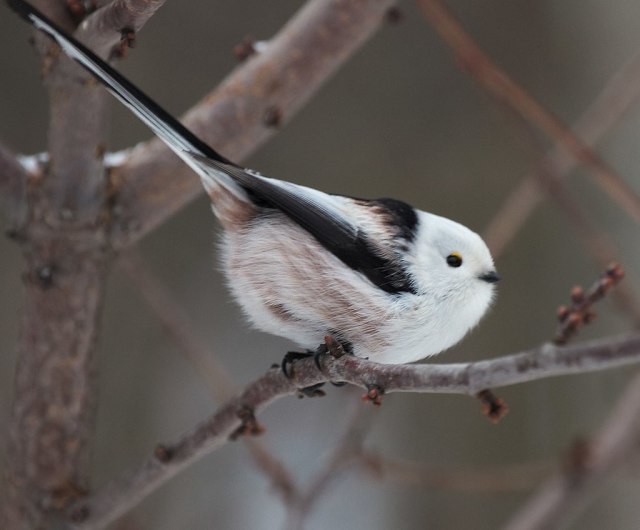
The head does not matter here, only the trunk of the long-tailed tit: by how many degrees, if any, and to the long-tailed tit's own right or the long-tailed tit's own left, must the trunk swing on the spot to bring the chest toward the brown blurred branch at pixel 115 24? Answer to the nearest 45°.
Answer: approximately 135° to the long-tailed tit's own left

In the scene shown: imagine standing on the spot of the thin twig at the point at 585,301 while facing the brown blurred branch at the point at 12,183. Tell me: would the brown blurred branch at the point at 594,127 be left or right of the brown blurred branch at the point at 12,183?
right

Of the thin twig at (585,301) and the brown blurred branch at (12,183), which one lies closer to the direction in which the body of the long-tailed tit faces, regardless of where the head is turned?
the thin twig

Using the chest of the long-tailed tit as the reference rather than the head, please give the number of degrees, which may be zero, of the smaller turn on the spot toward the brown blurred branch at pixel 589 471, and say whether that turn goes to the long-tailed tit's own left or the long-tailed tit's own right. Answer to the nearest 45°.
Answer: approximately 45° to the long-tailed tit's own left

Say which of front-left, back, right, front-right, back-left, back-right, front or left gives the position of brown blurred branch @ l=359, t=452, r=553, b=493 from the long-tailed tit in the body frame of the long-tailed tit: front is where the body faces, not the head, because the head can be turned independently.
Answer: front-left

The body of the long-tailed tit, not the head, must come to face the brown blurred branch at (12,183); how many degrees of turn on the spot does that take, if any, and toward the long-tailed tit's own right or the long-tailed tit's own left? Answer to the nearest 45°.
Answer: approximately 180°

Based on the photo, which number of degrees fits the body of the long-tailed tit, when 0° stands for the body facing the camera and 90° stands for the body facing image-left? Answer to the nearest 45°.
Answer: approximately 270°
